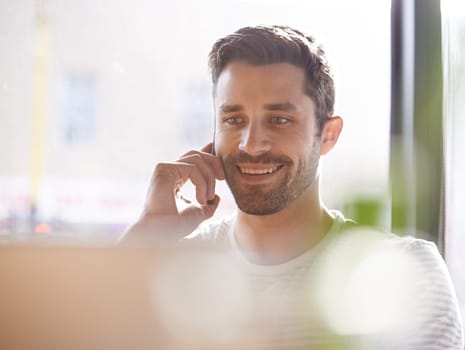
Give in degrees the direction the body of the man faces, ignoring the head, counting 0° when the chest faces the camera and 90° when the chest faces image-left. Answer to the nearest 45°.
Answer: approximately 45°

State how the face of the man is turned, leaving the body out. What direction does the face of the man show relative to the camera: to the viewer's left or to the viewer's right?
to the viewer's left
